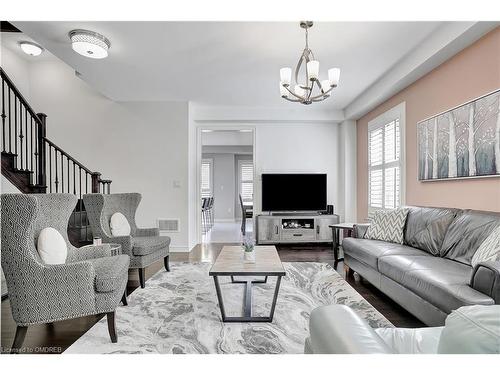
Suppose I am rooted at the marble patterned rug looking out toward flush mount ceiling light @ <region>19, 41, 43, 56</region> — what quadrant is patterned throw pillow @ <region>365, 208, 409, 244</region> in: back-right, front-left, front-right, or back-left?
back-right

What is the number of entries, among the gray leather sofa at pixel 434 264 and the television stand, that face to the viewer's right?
0

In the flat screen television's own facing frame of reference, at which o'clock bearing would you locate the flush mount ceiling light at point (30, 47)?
The flush mount ceiling light is roughly at 2 o'clock from the flat screen television.

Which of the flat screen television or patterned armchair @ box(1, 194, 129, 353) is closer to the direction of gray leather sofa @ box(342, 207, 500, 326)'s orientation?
the patterned armchair

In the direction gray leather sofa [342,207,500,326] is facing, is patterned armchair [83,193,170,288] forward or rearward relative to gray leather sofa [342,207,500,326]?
forward

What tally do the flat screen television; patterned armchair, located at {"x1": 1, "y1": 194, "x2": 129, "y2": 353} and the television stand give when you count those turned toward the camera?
2

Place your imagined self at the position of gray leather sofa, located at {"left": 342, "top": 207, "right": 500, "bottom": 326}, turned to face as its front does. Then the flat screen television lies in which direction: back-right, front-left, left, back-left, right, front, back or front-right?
right

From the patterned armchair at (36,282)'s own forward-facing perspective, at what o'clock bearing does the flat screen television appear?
The flat screen television is roughly at 11 o'clock from the patterned armchair.

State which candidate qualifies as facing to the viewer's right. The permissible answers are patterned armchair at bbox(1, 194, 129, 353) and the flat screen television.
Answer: the patterned armchair

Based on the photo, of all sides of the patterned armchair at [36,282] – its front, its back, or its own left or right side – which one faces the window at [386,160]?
front

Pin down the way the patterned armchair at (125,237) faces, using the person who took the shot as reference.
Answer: facing the viewer and to the right of the viewer

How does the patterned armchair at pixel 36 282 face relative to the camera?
to the viewer's right

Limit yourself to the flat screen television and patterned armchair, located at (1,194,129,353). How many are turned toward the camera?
1
